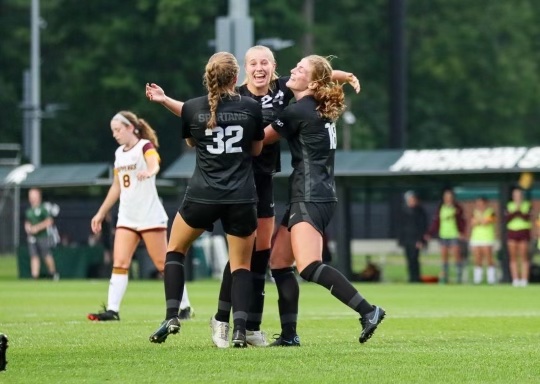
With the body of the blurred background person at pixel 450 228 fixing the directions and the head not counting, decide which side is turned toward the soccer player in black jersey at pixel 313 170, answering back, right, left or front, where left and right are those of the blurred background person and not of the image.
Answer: front

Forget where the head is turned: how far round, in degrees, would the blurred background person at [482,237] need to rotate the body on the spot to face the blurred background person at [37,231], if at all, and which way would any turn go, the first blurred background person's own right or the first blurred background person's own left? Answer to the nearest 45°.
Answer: approximately 90° to the first blurred background person's own right

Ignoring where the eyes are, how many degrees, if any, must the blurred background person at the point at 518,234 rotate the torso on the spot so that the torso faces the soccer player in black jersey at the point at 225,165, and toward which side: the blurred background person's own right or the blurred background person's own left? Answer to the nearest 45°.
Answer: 0° — they already face them

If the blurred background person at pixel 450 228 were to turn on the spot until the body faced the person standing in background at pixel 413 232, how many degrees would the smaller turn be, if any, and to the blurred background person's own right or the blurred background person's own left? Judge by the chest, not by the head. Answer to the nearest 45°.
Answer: approximately 135° to the blurred background person's own right

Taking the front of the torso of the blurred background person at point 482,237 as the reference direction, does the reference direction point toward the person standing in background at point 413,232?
no

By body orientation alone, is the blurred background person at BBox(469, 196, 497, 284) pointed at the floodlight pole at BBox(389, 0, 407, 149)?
no

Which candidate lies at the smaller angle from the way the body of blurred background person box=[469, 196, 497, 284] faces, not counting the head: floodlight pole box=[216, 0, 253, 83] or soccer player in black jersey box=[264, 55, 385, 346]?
the soccer player in black jersey

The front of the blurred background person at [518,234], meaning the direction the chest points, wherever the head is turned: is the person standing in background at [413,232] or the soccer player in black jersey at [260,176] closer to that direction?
the soccer player in black jersey

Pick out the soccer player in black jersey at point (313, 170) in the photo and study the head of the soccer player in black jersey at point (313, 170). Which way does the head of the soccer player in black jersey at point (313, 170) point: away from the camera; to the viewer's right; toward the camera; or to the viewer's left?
to the viewer's left

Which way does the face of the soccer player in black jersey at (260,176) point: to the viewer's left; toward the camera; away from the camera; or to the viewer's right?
toward the camera

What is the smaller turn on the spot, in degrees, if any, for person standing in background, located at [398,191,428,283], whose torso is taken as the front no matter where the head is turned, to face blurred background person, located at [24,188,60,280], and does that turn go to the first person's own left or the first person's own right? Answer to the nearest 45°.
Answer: approximately 90° to the first person's own right

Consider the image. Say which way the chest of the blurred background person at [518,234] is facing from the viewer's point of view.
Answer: toward the camera

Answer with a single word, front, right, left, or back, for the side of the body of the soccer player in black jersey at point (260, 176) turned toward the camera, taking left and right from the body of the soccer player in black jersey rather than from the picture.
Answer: front

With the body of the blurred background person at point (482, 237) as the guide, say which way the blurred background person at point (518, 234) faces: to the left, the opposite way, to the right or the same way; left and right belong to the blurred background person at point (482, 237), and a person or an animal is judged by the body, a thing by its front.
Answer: the same way

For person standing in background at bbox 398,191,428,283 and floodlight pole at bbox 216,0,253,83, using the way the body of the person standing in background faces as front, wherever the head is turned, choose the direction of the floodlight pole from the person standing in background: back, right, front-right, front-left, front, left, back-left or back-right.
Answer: front-right

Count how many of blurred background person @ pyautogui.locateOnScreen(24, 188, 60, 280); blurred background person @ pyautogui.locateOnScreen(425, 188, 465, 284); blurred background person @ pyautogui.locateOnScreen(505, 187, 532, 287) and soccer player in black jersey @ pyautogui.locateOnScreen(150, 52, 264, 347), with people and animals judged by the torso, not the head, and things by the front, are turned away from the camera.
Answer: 1
